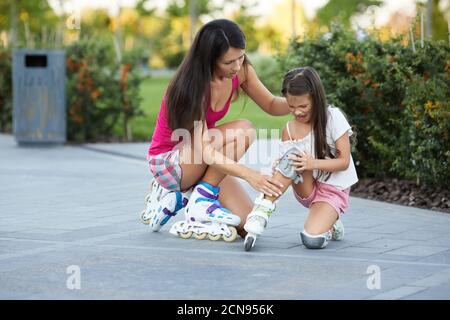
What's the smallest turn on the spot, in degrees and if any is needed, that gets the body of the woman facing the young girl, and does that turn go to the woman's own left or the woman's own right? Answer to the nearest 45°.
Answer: approximately 45° to the woman's own left

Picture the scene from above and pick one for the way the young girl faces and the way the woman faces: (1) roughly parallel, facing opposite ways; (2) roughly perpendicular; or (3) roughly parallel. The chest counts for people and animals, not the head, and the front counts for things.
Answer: roughly perpendicular

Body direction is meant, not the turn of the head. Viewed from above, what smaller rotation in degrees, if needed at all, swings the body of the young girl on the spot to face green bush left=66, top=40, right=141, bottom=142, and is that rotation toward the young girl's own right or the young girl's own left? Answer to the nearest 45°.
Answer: approximately 90° to the young girl's own right

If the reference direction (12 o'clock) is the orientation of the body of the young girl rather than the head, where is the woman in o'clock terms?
The woman is roughly at 2 o'clock from the young girl.

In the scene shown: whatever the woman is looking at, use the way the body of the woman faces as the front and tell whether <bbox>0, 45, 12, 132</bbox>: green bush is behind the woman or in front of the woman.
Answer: behind

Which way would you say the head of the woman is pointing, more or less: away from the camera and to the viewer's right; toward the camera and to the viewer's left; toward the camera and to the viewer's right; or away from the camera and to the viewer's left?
toward the camera and to the viewer's right

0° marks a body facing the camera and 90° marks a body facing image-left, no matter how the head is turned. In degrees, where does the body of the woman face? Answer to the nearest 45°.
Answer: approximately 315°
